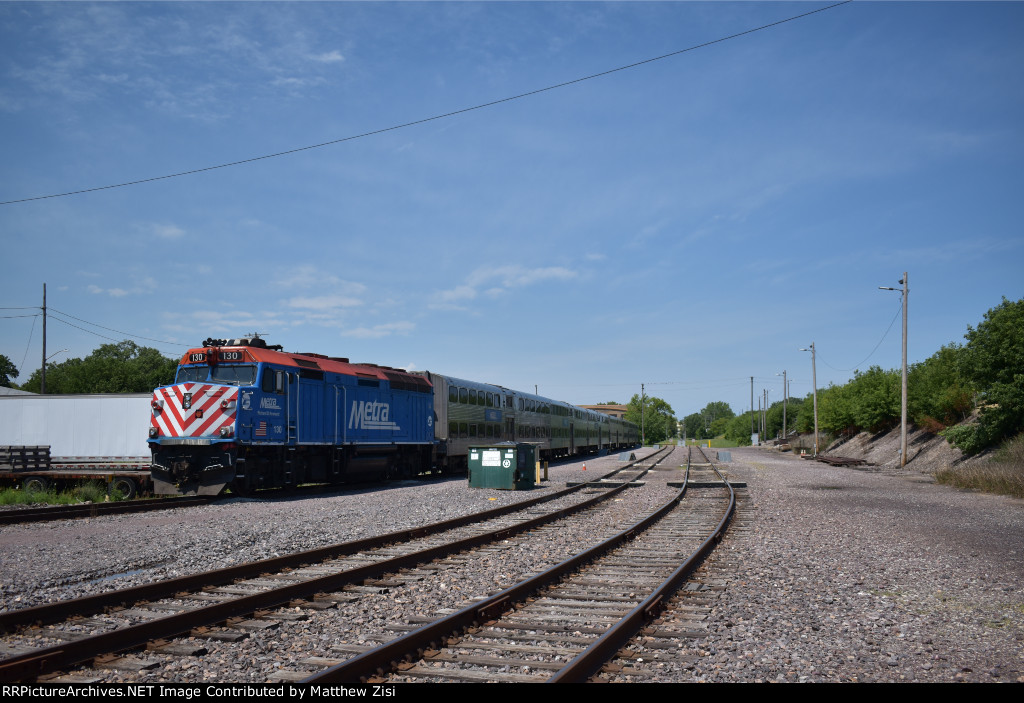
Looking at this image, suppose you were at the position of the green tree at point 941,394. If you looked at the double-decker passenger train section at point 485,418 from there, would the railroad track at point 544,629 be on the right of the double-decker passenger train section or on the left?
left

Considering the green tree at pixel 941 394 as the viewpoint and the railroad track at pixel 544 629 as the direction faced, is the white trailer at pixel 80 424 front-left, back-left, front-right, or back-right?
front-right

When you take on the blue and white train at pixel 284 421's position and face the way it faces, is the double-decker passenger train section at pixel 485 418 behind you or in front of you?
behind

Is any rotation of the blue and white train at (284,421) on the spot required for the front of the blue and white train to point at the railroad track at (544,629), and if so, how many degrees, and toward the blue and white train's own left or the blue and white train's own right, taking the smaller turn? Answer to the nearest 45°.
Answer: approximately 45° to the blue and white train's own left

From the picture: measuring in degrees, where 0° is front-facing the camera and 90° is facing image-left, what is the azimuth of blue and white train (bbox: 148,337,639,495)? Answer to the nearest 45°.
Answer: approximately 45°

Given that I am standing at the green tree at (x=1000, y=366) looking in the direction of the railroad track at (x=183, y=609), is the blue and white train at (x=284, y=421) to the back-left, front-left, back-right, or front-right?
front-right

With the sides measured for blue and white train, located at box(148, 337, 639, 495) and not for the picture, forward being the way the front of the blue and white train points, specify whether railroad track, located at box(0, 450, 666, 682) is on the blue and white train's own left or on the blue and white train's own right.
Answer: on the blue and white train's own left

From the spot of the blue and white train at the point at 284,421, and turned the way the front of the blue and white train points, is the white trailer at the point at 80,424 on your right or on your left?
on your right
